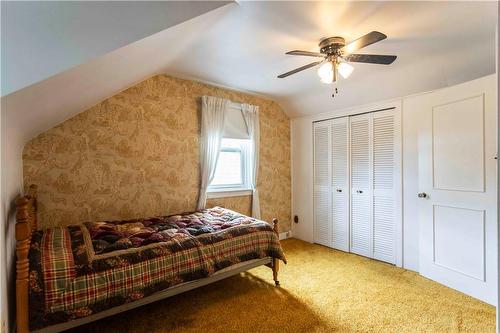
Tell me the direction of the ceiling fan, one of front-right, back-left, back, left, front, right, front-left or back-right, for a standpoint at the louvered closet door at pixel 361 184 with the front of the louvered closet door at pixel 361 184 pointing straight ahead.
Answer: front-left

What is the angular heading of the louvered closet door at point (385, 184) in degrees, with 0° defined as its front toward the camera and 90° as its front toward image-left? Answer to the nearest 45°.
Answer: approximately 45°

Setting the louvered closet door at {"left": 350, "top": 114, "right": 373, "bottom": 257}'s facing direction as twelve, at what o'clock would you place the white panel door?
The white panel door is roughly at 9 o'clock from the louvered closet door.

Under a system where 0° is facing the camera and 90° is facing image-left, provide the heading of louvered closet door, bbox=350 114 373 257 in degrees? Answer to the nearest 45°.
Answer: approximately 45°

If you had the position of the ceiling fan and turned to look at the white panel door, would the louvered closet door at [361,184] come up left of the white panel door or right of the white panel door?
left
